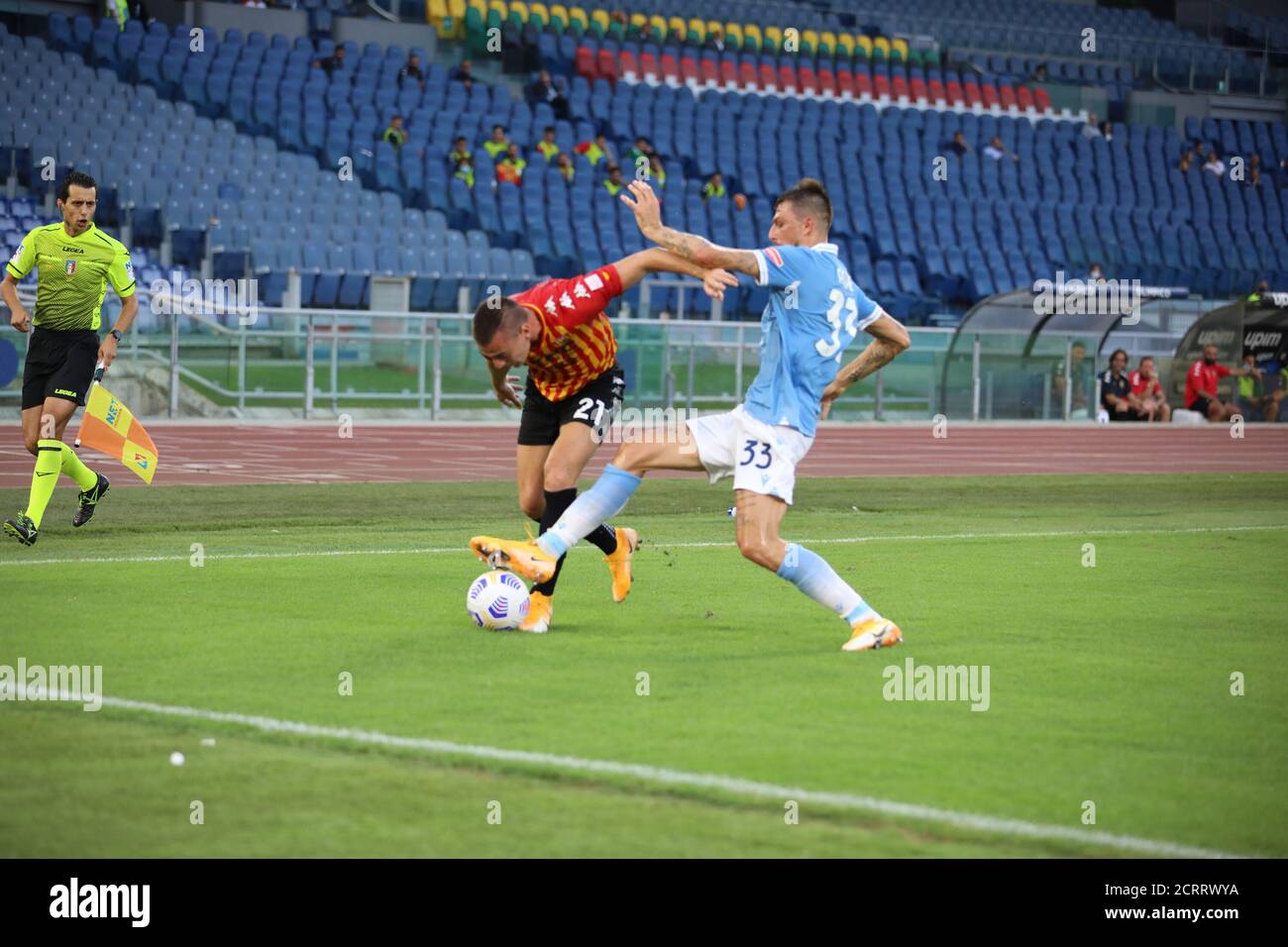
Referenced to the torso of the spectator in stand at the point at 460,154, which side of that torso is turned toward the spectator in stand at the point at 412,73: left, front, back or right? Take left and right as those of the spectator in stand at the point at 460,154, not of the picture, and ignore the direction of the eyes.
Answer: back

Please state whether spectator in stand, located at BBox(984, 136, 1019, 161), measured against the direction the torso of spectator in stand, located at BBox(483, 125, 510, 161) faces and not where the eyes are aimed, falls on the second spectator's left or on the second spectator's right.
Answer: on the second spectator's left

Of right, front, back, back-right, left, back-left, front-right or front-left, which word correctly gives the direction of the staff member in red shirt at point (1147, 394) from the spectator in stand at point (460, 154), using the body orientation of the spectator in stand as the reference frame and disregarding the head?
left

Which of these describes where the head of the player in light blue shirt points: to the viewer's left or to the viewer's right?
to the viewer's left

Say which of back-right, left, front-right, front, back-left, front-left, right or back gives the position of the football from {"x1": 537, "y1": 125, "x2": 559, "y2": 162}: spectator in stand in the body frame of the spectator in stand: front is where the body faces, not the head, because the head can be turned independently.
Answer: front

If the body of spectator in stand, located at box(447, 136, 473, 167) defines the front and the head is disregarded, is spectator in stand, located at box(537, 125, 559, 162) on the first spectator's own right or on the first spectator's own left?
on the first spectator's own left

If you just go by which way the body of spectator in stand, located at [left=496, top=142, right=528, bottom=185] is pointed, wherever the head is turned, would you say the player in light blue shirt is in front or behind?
in front

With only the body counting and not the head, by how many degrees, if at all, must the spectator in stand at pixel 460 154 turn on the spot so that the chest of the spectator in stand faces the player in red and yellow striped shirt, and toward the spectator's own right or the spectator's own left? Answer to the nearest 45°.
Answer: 0° — they already face them

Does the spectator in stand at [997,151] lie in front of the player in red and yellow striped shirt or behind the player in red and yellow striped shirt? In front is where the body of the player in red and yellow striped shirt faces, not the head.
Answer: behind

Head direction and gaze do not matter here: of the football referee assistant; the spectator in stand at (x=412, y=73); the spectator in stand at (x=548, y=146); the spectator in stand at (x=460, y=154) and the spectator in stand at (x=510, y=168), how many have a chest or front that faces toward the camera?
5

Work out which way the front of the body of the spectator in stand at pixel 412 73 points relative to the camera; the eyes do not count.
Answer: toward the camera

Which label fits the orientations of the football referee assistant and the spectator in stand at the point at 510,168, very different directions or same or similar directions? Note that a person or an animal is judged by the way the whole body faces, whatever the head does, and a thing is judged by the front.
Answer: same or similar directions

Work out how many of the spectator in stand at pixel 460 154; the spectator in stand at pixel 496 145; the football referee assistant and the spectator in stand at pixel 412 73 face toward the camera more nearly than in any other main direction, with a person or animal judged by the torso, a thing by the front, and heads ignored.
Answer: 4

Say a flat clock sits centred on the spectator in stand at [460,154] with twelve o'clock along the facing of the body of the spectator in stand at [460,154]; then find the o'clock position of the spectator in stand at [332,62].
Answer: the spectator in stand at [332,62] is roughly at 4 o'clock from the spectator in stand at [460,154].

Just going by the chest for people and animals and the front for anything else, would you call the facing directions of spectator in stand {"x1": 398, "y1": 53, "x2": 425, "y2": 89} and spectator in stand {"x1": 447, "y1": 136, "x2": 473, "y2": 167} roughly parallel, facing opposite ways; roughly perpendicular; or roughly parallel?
roughly parallel

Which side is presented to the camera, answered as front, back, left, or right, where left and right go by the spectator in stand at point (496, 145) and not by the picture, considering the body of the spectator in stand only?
front

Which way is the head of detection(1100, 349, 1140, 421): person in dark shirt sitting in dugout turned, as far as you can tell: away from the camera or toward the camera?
toward the camera

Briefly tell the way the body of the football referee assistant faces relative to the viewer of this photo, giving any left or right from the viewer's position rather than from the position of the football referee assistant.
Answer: facing the viewer
